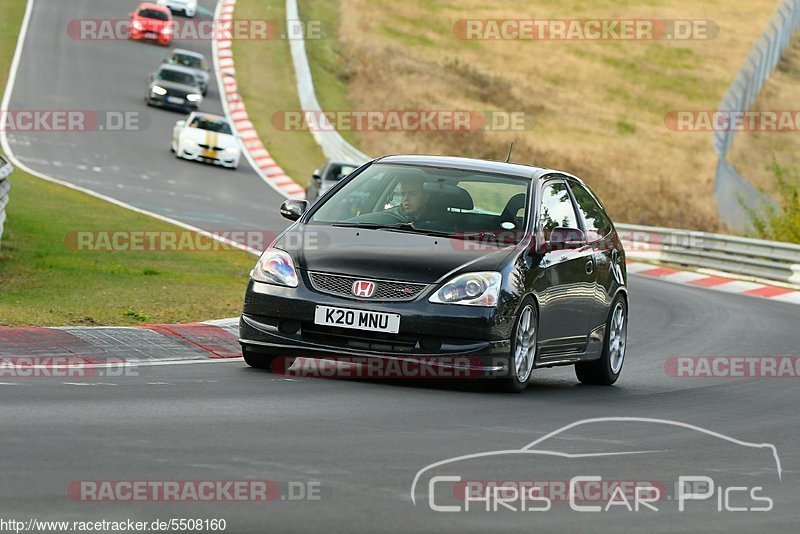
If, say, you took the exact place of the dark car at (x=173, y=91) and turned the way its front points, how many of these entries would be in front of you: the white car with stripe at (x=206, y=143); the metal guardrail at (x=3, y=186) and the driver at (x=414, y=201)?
3

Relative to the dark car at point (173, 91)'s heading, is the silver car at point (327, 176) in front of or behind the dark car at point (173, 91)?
in front

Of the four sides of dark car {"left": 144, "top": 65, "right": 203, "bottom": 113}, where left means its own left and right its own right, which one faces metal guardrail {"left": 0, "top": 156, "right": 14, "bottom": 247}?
front

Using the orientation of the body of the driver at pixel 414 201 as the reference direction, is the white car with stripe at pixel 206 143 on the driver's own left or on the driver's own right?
on the driver's own right

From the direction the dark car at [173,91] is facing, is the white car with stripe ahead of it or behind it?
ahead

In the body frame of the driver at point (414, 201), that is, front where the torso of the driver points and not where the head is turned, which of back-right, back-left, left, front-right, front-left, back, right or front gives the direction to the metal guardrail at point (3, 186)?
right

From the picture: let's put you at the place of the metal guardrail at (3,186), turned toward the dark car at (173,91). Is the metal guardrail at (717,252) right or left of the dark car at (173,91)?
right

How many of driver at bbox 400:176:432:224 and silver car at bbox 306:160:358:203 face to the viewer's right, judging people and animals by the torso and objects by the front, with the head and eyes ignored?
0

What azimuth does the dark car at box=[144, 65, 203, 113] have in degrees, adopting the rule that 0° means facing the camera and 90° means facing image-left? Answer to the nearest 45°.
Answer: approximately 0°

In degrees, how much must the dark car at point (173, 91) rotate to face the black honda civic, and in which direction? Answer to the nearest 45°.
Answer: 0° — it already faces it

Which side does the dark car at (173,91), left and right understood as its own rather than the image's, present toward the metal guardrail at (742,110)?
left
